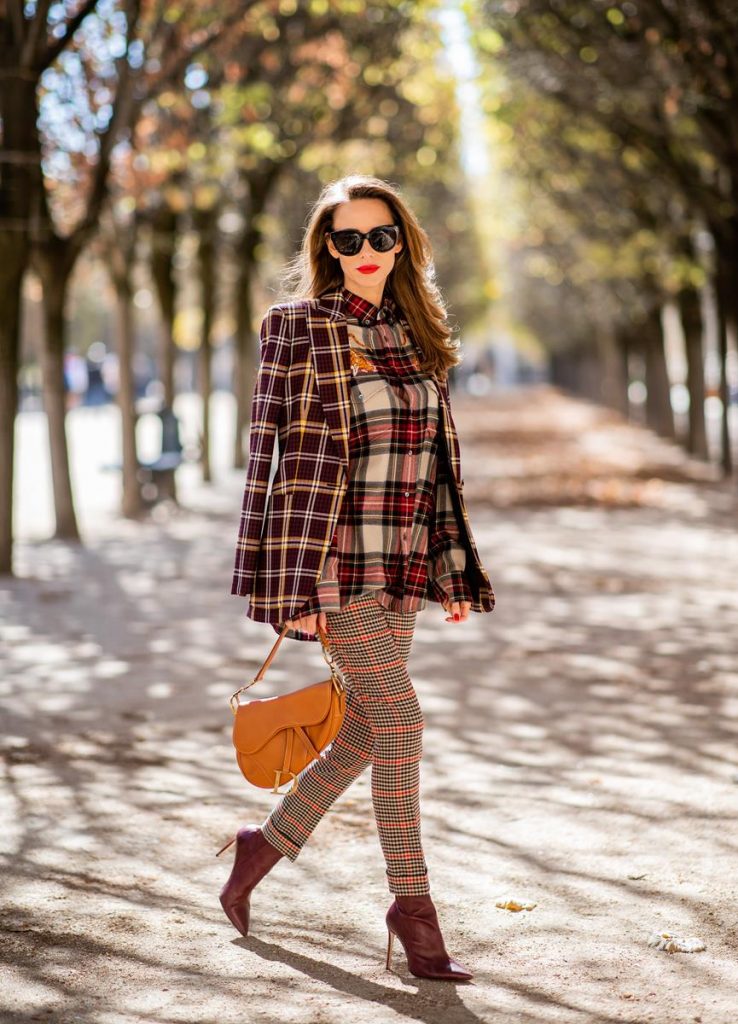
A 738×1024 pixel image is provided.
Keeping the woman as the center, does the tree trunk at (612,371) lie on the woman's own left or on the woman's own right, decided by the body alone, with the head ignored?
on the woman's own left

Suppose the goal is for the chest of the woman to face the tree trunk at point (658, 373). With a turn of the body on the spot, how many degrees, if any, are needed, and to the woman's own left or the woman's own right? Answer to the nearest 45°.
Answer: approximately 135° to the woman's own left

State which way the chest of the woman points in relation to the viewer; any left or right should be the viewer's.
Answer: facing the viewer and to the right of the viewer

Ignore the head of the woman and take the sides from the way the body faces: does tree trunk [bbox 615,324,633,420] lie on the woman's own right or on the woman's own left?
on the woman's own left
